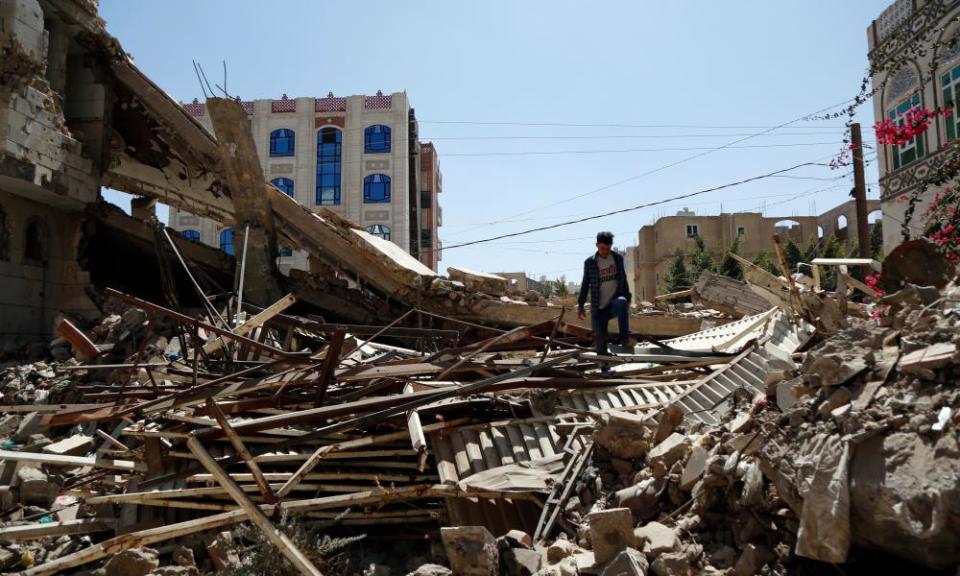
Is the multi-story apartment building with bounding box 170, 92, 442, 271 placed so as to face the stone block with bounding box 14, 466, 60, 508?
yes

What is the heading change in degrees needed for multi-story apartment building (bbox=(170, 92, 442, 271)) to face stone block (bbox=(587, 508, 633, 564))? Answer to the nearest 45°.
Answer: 0° — it already faces it

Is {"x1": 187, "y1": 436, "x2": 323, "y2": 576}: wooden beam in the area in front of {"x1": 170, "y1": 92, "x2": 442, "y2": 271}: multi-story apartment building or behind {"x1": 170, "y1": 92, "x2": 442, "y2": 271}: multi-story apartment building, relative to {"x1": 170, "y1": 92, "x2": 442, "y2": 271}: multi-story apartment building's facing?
in front

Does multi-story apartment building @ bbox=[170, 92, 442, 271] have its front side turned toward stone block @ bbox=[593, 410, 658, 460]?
yes

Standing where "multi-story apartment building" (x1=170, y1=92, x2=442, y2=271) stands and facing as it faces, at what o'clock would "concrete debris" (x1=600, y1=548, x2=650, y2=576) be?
The concrete debris is roughly at 12 o'clock from the multi-story apartment building.

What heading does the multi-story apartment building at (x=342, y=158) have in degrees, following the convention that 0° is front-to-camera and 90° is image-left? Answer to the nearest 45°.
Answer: approximately 0°

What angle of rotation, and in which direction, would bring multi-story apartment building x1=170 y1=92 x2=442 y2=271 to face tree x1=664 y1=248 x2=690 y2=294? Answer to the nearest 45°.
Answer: approximately 90° to its left

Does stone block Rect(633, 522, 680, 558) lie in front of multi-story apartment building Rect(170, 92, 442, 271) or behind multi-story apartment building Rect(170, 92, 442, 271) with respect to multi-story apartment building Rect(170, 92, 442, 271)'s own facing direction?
in front

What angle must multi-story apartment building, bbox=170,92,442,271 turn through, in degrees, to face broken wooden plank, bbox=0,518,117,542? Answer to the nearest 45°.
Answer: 0° — it already faces it

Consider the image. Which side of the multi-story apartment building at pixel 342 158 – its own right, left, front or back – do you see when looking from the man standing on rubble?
front

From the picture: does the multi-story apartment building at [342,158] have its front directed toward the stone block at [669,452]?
yes
